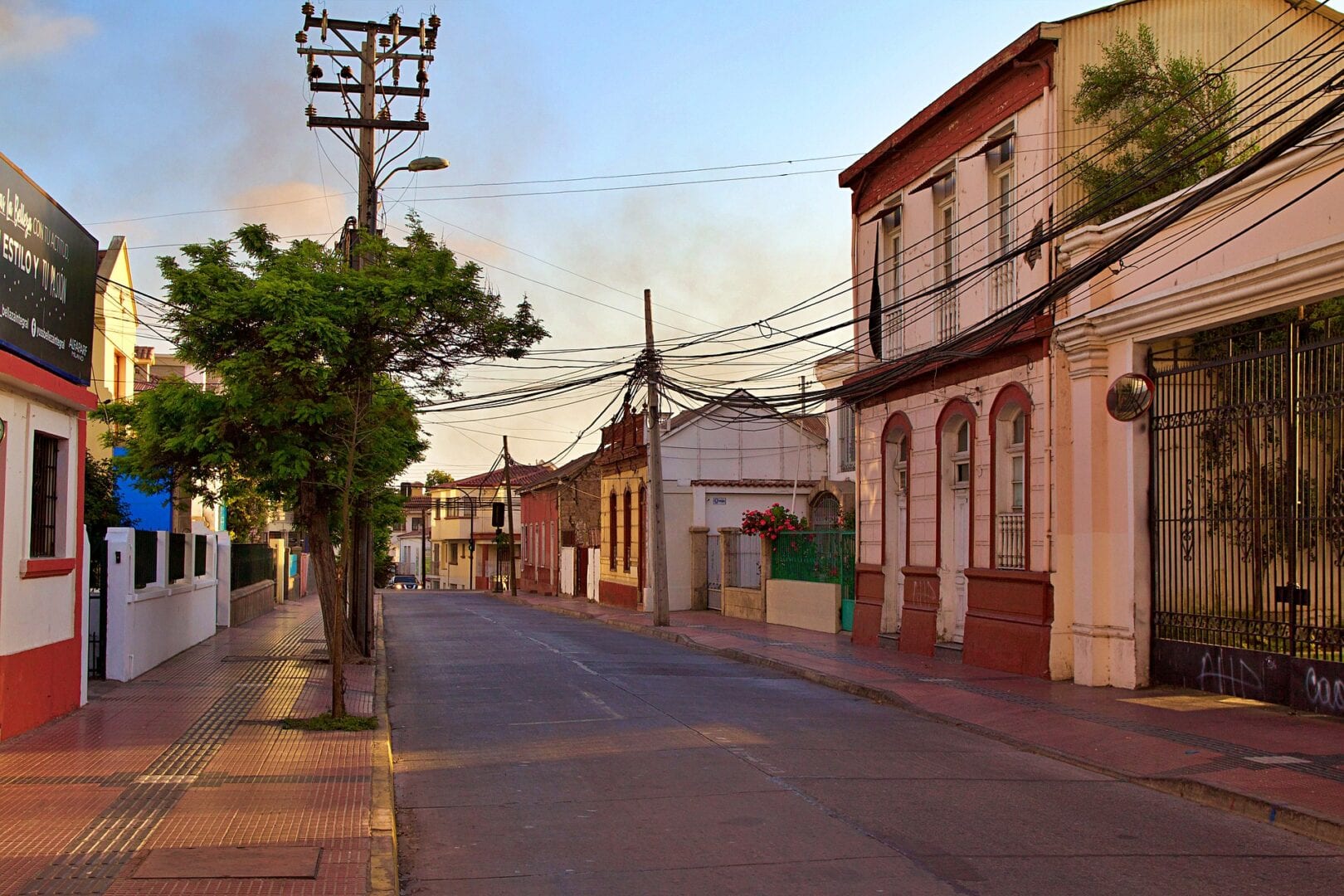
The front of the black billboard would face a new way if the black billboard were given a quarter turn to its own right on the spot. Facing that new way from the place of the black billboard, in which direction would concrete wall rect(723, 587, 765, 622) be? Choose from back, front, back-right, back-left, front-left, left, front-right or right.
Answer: back

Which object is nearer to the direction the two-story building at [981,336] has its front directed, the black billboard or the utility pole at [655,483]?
the black billboard

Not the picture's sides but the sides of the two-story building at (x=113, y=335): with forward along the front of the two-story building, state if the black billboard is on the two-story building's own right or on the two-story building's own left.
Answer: on the two-story building's own right

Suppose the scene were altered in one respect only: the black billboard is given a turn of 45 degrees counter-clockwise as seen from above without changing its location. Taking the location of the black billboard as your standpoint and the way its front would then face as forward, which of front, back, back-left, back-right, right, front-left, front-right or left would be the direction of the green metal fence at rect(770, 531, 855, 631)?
front-left

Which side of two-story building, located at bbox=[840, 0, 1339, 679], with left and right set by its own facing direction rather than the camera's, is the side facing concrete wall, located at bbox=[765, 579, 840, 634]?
right

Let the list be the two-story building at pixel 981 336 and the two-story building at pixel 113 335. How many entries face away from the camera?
0

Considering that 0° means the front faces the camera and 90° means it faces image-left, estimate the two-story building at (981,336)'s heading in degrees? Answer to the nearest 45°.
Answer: approximately 45°

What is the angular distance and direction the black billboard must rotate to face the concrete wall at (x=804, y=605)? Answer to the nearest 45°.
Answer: approximately 90° to its left

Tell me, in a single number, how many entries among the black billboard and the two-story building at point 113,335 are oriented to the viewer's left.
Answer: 0

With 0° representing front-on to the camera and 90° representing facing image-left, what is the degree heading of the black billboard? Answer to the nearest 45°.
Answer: approximately 315°
